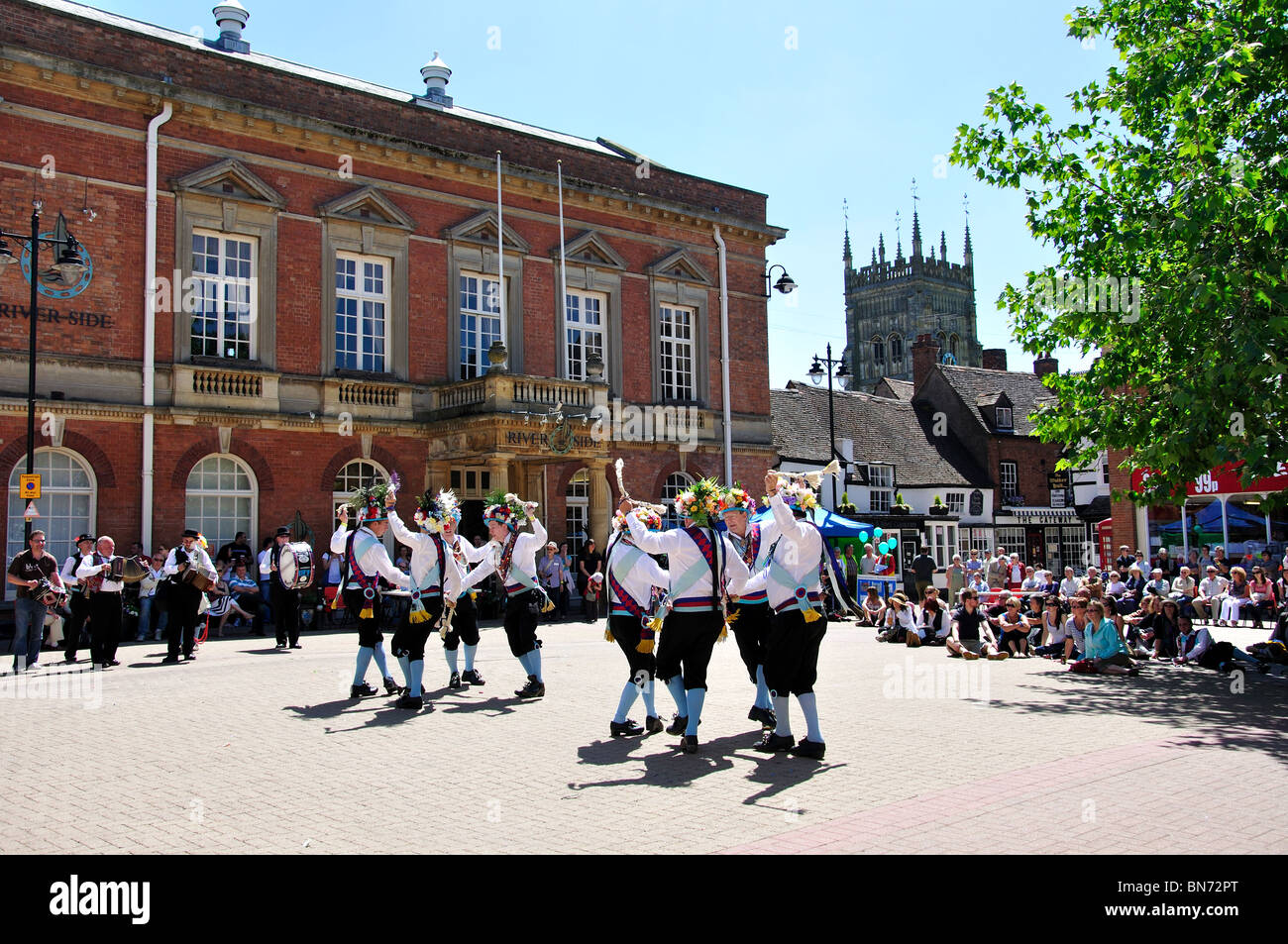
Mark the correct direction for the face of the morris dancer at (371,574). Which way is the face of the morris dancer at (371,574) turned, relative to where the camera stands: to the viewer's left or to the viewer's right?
to the viewer's right

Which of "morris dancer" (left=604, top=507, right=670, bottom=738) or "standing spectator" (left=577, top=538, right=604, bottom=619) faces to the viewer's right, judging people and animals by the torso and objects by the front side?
the morris dancer

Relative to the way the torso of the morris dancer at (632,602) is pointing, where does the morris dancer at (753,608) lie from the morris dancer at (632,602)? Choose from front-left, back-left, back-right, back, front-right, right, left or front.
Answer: front

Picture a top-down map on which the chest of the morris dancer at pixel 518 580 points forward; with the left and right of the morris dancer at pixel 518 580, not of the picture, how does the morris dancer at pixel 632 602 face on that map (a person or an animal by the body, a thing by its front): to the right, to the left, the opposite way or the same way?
the opposite way

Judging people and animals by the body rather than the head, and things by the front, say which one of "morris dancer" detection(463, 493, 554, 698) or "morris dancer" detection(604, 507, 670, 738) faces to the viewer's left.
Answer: "morris dancer" detection(463, 493, 554, 698)

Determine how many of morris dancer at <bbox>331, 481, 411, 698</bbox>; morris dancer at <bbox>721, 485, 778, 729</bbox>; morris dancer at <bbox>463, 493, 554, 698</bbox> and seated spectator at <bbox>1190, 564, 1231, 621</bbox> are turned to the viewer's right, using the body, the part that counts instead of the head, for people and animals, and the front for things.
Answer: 1

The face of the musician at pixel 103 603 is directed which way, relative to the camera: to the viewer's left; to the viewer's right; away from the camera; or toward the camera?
toward the camera

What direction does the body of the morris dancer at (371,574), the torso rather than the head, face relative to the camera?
to the viewer's right

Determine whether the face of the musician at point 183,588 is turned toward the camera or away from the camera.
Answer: toward the camera

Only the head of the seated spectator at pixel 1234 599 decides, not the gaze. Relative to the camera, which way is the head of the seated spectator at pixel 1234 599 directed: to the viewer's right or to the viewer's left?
to the viewer's left

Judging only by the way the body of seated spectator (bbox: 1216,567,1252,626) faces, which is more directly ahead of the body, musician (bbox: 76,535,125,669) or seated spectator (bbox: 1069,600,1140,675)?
the musician

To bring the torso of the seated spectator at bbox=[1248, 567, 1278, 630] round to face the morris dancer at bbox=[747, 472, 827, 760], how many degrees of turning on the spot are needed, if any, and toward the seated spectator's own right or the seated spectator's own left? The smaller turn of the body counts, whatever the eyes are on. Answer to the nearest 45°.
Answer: approximately 45° to the seated spectator's own left

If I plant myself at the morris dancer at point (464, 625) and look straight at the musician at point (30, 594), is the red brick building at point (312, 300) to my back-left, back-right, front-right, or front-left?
front-right

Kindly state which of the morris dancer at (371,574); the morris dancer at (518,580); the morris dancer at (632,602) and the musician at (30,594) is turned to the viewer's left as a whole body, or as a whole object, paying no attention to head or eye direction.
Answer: the morris dancer at (518,580)

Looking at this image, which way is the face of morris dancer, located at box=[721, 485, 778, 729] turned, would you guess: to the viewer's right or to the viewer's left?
to the viewer's left

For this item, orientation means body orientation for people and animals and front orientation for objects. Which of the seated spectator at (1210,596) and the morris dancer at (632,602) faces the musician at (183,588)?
the seated spectator

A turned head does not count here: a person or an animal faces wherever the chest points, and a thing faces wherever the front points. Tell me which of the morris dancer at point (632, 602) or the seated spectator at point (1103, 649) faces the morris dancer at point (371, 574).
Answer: the seated spectator

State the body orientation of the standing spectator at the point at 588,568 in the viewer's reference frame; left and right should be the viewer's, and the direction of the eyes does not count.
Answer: facing the viewer

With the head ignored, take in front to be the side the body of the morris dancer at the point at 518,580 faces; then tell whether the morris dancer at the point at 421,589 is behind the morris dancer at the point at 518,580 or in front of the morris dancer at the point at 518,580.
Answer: in front

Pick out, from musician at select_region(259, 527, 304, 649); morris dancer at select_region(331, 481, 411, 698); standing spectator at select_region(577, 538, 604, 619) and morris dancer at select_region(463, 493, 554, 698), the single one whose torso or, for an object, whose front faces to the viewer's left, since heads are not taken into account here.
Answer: morris dancer at select_region(463, 493, 554, 698)

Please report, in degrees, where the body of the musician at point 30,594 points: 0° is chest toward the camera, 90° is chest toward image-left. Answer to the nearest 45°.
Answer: approximately 315°
